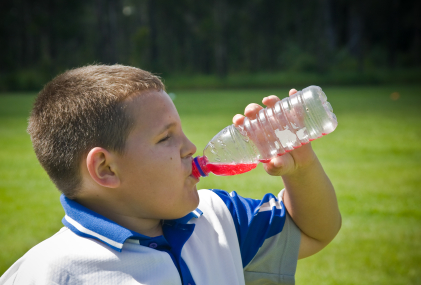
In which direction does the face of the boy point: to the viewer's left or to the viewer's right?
to the viewer's right

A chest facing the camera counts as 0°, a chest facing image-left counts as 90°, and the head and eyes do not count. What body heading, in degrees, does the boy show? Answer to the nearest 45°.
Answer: approximately 315°
